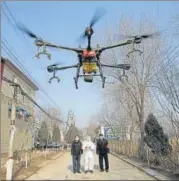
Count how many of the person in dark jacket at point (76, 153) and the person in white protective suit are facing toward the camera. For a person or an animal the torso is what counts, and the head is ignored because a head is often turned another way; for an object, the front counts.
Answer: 2

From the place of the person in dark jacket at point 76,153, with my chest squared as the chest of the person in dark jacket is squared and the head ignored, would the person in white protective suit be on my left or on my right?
on my left

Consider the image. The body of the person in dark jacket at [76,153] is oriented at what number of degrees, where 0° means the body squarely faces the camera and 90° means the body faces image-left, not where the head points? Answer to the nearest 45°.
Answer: approximately 0°

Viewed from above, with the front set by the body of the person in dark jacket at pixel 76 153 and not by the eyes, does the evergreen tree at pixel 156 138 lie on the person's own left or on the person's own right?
on the person's own left

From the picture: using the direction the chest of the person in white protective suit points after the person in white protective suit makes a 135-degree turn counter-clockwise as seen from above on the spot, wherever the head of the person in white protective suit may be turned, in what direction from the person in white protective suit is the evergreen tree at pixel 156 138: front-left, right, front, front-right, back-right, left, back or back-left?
front
